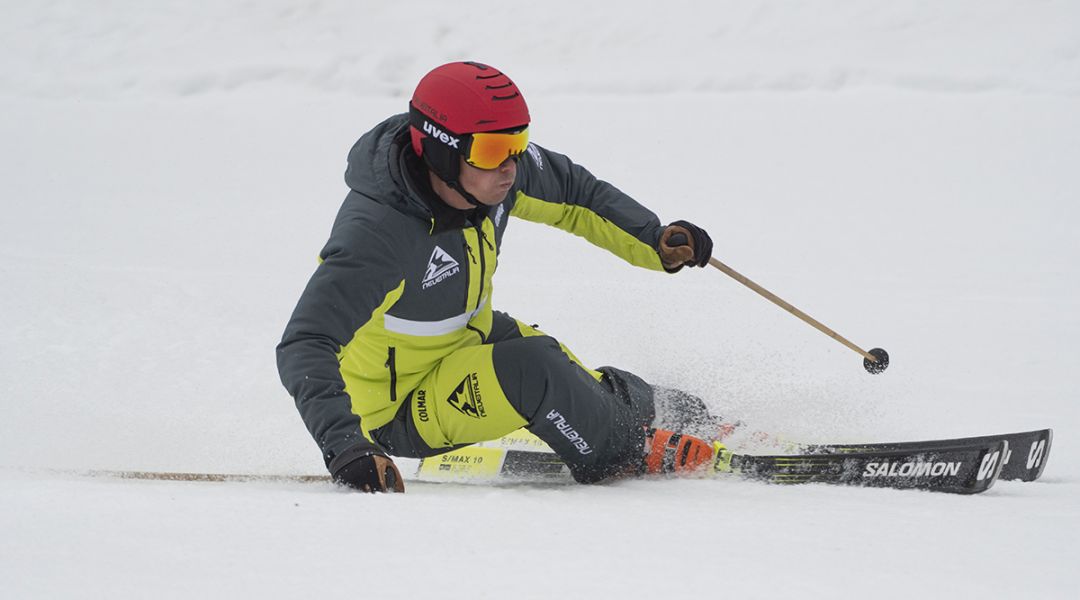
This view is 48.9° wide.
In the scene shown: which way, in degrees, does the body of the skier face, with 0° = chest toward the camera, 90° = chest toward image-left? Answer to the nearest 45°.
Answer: approximately 315°
